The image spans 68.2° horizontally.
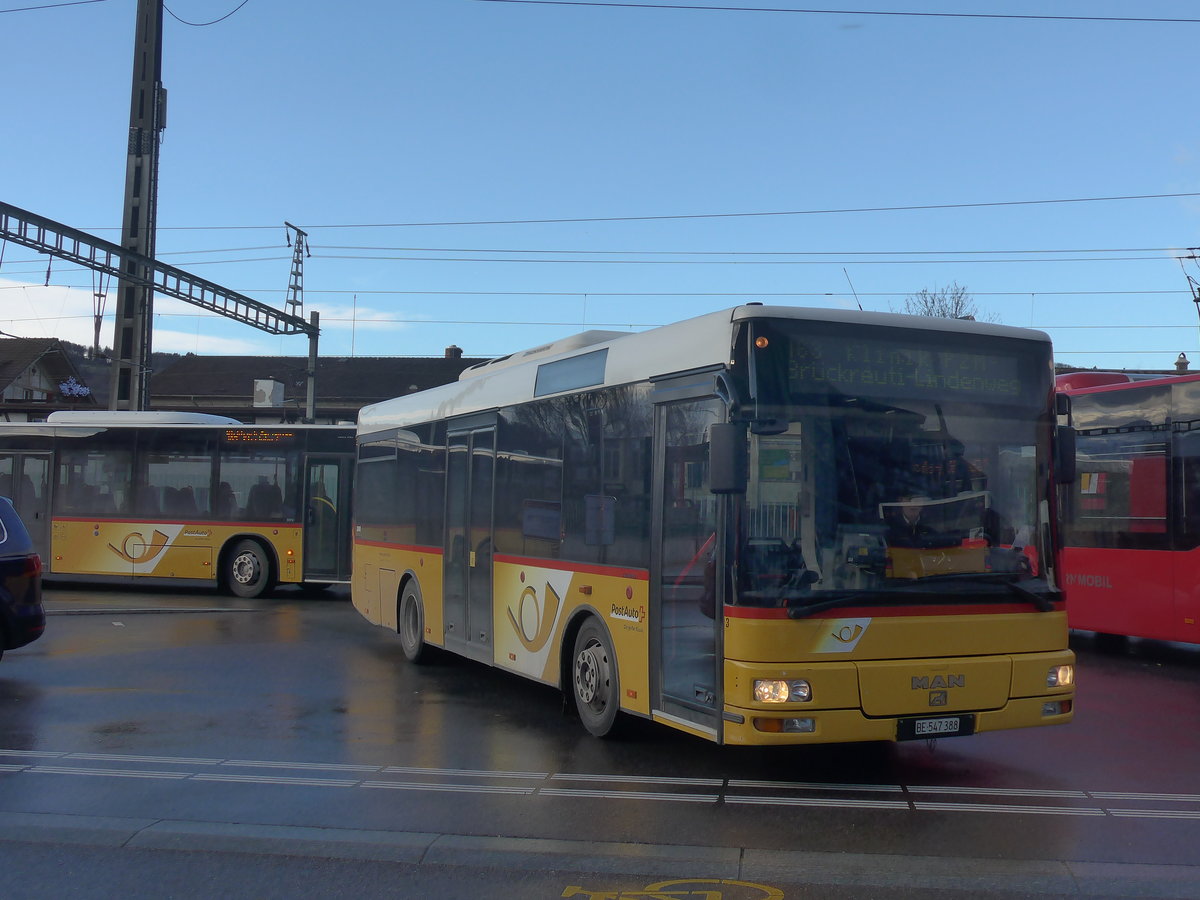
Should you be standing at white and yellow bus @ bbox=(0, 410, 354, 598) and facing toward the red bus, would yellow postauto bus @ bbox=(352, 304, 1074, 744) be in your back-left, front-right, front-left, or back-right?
front-right

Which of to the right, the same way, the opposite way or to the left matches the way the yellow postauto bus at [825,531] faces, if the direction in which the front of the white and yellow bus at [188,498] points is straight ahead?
to the right

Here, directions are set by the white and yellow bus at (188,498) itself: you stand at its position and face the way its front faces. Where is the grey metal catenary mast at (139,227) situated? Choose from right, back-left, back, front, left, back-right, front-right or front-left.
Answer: left

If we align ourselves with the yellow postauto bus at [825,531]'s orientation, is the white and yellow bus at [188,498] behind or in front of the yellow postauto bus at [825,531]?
behind

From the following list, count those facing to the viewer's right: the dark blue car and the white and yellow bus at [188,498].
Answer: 1

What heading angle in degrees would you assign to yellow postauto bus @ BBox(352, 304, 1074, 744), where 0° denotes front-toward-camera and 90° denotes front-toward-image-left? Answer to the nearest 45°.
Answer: approximately 315°

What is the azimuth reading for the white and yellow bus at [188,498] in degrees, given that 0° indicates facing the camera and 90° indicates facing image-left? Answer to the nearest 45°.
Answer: approximately 270°
